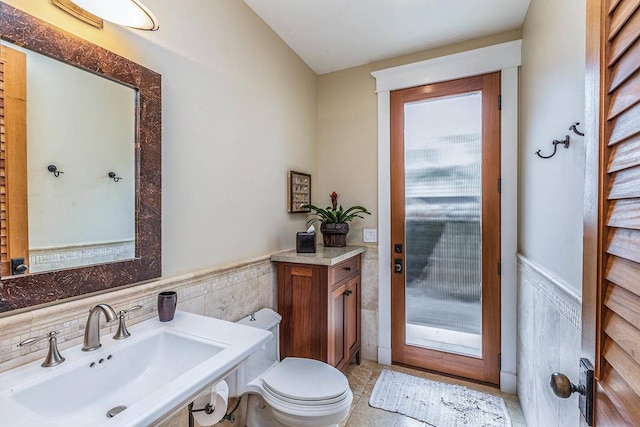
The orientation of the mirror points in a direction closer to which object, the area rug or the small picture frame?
the area rug

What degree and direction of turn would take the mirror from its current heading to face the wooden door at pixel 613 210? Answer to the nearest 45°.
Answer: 0° — it already faces it

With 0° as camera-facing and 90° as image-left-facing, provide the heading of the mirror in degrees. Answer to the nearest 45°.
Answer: approximately 315°

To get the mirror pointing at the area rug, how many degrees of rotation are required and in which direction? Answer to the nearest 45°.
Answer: approximately 45° to its left
